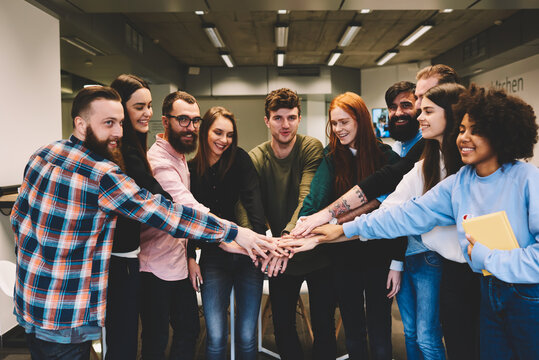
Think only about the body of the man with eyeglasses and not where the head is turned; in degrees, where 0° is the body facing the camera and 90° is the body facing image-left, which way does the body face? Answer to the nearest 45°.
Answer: approximately 315°

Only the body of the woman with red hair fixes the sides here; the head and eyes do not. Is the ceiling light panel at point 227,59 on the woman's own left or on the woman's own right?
on the woman's own right

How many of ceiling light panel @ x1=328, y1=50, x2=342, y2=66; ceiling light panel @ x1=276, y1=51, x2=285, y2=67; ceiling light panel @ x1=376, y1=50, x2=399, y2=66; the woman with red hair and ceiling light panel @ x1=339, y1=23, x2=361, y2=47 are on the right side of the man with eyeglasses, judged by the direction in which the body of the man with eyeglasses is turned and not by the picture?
0

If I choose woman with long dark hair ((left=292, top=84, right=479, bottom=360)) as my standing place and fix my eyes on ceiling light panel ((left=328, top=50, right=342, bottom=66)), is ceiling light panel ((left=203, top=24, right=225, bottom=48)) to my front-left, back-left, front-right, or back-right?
front-left

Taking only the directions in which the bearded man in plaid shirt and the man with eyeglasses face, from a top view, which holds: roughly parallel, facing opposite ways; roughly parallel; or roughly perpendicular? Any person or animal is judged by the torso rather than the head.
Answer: roughly perpendicular

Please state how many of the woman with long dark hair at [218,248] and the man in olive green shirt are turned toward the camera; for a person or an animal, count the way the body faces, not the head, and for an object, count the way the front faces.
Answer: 2

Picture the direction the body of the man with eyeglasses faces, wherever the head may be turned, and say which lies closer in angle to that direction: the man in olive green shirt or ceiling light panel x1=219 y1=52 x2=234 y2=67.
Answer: the man in olive green shirt

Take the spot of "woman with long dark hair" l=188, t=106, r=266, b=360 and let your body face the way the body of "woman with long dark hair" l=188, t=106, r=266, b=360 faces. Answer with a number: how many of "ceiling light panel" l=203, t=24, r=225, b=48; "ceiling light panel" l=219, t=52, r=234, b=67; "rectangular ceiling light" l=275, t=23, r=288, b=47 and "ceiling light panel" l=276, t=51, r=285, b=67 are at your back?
4

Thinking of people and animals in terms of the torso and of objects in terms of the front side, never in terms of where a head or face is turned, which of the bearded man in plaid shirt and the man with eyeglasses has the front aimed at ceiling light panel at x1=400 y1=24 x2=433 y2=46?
the bearded man in plaid shirt

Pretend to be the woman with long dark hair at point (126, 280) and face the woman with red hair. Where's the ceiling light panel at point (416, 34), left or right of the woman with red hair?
left

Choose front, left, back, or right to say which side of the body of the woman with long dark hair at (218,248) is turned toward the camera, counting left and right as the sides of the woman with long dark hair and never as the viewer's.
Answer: front

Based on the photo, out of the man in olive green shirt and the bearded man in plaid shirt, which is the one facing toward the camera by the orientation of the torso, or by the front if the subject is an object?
the man in olive green shirt

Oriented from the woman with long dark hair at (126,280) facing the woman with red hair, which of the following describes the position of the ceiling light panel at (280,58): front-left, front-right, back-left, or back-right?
front-left

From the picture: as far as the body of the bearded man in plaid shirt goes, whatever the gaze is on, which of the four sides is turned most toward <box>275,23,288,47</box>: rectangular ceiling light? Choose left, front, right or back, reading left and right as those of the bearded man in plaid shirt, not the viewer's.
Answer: front

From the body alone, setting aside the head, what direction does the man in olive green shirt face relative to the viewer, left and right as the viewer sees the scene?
facing the viewer

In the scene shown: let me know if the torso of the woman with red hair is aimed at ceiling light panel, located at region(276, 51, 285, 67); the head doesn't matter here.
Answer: no

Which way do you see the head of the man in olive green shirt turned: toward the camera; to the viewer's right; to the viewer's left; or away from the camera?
toward the camera

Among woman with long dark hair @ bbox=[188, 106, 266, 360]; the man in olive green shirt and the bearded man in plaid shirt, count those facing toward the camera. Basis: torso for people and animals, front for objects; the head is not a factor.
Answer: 2

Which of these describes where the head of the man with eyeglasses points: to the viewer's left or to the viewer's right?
to the viewer's right

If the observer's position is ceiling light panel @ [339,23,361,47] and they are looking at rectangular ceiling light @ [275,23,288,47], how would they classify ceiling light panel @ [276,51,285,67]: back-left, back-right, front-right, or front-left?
front-right

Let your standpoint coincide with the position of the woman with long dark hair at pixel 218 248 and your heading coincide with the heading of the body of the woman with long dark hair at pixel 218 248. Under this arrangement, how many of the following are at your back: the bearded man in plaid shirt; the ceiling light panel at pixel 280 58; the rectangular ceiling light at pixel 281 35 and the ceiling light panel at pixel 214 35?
3

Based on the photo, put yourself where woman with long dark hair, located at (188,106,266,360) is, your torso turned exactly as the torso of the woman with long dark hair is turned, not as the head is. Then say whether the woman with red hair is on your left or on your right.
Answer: on your left
